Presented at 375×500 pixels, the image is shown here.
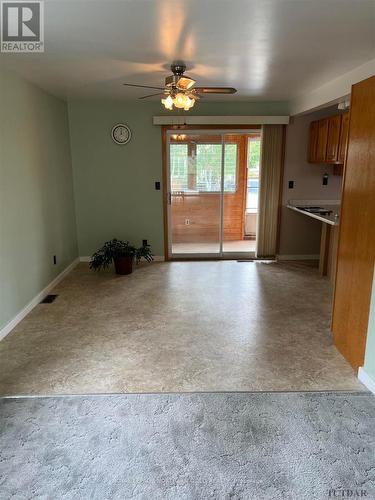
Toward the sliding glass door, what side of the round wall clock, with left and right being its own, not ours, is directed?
left

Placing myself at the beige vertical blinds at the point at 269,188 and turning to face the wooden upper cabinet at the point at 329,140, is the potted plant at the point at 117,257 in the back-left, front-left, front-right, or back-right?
back-right

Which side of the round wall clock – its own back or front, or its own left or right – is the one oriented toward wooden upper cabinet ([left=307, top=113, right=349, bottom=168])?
left

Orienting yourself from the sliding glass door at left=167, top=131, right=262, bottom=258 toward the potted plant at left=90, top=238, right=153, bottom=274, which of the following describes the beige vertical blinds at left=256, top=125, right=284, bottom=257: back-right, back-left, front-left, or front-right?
back-left

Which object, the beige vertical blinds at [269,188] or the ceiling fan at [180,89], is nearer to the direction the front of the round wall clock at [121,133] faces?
the ceiling fan

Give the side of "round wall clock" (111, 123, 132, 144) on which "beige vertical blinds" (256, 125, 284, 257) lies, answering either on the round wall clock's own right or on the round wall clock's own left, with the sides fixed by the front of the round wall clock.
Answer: on the round wall clock's own left

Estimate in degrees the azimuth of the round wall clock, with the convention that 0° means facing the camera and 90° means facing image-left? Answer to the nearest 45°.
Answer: approximately 0°
